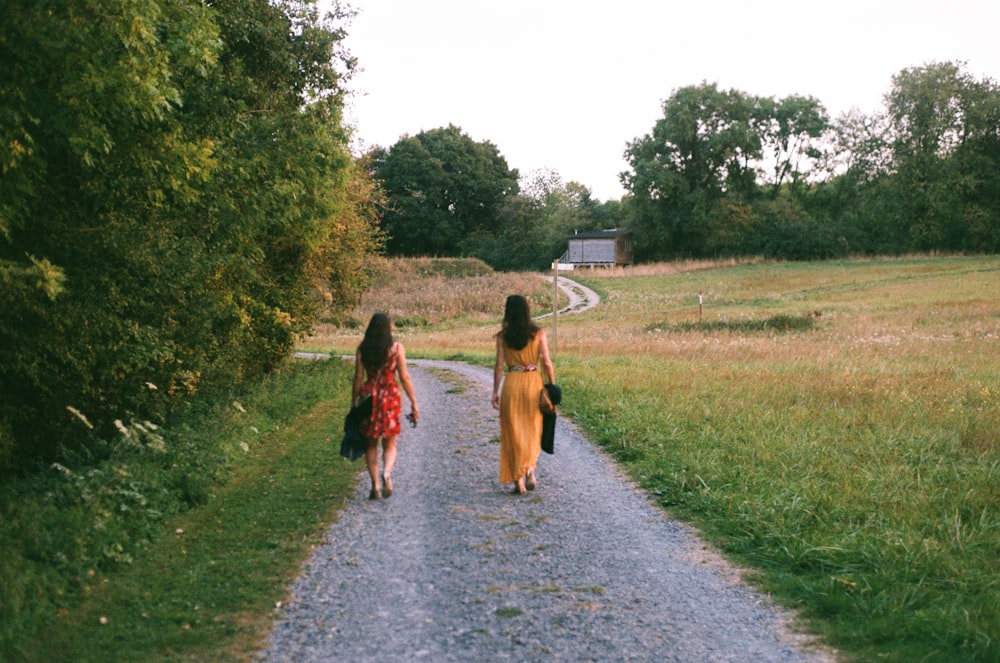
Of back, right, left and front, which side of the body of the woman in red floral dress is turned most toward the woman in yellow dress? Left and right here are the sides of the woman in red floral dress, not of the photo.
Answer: right

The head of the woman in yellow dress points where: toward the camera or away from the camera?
away from the camera

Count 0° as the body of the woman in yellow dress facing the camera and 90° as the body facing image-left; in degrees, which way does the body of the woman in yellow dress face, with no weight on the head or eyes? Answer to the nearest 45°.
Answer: approximately 180°

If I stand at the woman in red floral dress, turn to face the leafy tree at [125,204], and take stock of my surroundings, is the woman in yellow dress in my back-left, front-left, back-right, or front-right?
back-right

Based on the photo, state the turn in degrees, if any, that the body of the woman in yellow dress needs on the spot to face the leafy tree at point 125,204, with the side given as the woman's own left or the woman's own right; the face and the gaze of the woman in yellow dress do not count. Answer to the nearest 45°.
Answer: approximately 90° to the woman's own left

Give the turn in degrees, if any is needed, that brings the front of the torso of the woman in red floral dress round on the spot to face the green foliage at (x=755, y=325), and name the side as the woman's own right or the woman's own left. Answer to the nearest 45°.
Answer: approximately 45° to the woman's own right

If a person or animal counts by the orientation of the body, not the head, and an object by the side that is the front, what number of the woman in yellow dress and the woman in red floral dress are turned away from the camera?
2

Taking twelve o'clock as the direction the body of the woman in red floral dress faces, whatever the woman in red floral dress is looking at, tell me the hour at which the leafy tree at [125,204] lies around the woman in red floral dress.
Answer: The leafy tree is roughly at 10 o'clock from the woman in red floral dress.

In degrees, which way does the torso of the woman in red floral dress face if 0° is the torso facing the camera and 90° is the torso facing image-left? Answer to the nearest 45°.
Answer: approximately 180°

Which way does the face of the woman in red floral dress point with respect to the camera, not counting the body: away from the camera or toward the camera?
away from the camera
